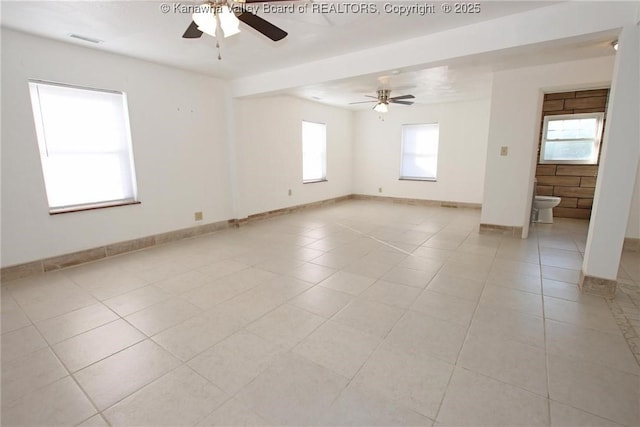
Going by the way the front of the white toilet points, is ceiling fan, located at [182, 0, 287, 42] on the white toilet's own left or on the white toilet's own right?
on the white toilet's own right

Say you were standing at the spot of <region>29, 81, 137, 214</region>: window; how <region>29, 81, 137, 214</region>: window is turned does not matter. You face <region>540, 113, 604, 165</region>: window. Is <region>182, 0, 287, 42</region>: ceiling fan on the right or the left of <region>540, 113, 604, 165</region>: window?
right
